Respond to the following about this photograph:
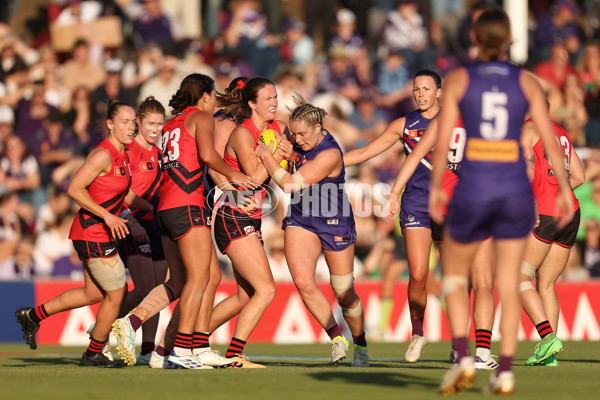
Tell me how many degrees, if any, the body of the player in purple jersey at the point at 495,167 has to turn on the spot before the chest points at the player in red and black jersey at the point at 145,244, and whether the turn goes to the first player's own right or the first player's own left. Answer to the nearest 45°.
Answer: approximately 45° to the first player's own left

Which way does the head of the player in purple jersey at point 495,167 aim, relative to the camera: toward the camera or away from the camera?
away from the camera

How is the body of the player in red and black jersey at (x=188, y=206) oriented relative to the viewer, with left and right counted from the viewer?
facing away from the viewer and to the right of the viewer

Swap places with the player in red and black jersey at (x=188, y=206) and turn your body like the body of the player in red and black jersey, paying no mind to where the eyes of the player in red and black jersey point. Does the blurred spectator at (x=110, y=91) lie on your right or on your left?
on your left

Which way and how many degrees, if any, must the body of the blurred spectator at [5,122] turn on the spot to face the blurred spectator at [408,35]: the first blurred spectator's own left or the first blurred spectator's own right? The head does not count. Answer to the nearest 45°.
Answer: approximately 90° to the first blurred spectator's own left

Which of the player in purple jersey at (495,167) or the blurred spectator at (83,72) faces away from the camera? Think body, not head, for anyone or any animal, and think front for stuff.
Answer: the player in purple jersey

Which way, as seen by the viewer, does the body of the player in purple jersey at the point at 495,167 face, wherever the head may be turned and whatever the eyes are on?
away from the camera

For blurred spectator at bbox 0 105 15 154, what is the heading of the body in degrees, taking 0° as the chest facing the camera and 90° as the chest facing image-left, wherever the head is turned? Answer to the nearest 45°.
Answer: approximately 0°

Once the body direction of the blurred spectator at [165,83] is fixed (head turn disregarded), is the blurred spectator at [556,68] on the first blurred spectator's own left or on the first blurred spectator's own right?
on the first blurred spectator's own left
